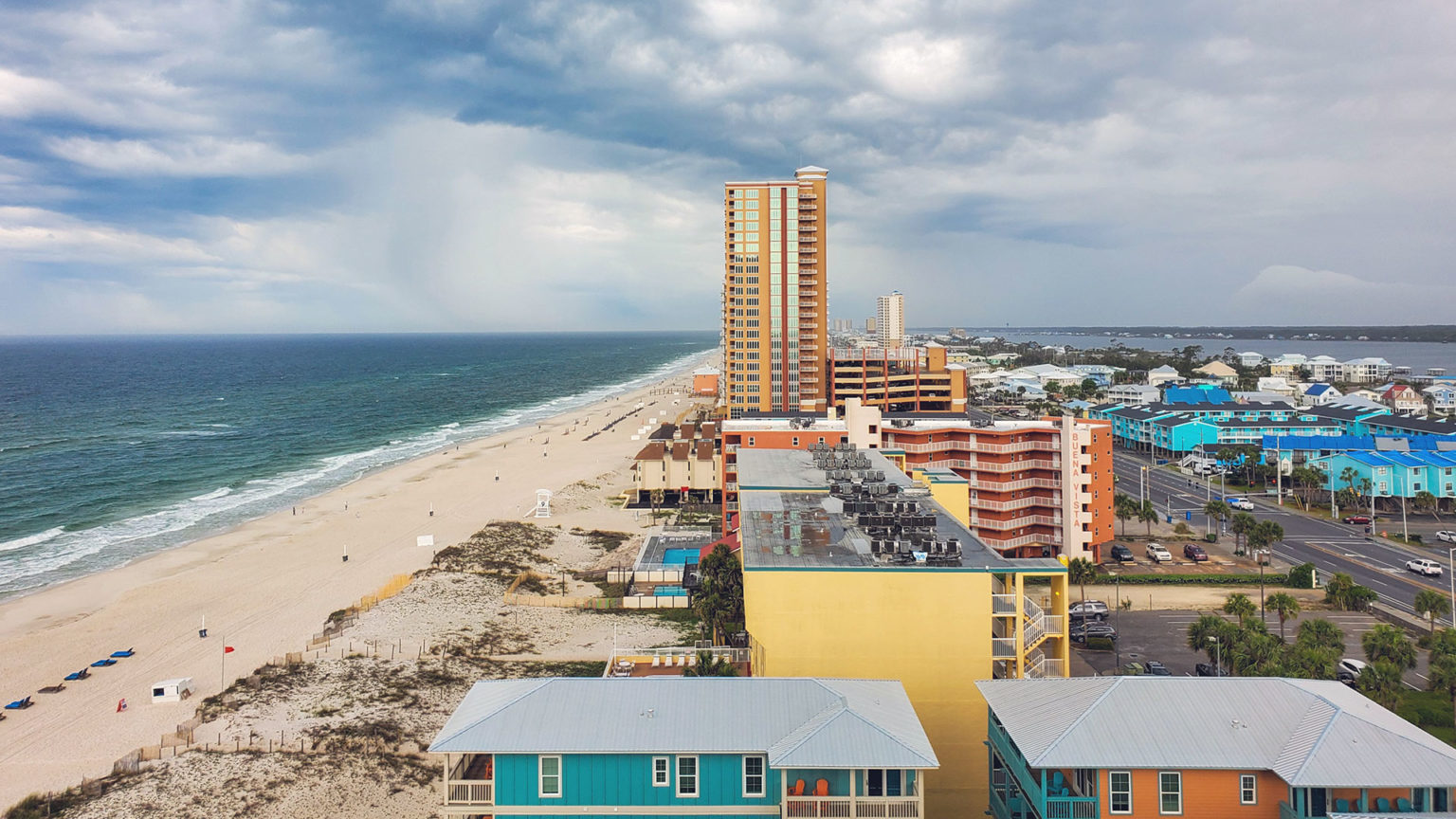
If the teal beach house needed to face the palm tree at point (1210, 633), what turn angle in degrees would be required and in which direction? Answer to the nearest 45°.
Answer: approximately 135° to its left

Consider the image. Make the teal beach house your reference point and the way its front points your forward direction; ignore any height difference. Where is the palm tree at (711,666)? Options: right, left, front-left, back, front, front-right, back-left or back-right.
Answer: back

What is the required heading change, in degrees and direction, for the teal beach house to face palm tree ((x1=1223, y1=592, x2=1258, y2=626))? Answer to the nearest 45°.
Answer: approximately 135° to its left

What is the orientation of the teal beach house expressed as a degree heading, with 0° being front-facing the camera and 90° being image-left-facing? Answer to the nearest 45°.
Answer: approximately 0°

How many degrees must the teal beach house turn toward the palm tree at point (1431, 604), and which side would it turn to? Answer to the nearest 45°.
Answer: approximately 135° to its left

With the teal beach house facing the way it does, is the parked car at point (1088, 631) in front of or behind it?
behind

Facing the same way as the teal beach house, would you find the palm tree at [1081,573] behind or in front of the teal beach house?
behind
